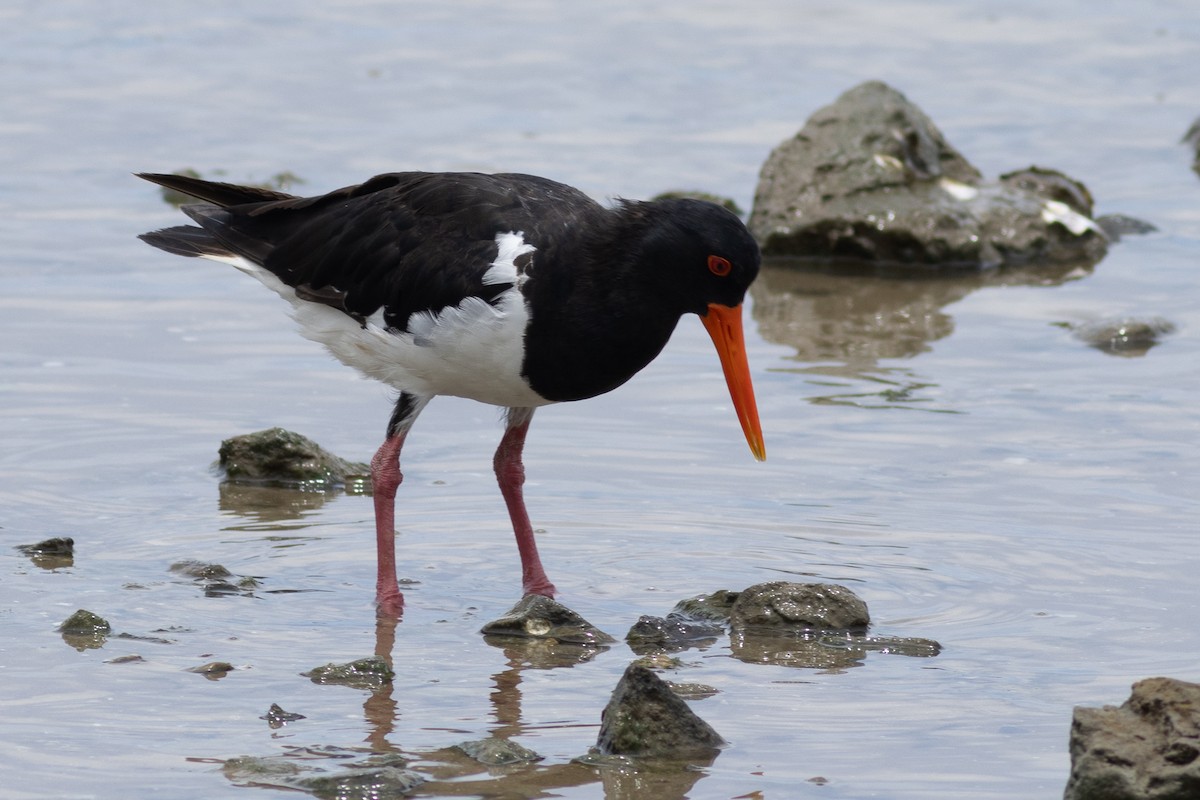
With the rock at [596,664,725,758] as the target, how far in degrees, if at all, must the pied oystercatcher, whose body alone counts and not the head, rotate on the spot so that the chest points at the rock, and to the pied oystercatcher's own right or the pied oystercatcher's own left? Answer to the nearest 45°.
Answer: approximately 90° to the pied oystercatcher's own right

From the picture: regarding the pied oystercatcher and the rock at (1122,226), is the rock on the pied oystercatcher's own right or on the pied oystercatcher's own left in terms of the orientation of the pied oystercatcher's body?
on the pied oystercatcher's own left

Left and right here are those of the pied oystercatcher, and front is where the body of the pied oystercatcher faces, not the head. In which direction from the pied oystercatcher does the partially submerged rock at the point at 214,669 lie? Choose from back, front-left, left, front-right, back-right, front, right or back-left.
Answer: back-right

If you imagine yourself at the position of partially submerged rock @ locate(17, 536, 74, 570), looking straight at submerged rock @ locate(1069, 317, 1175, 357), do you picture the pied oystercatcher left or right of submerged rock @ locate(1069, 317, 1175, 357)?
right

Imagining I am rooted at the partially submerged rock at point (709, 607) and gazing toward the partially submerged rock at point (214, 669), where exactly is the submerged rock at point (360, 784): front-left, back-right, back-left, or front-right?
front-left

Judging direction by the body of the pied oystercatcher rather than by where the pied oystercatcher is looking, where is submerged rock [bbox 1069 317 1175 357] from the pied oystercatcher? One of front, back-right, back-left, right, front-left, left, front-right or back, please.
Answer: front-left

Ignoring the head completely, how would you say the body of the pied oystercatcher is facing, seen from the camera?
to the viewer's right

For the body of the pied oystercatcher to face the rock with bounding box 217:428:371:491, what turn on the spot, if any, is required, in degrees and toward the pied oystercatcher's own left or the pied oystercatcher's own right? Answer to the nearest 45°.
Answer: approximately 135° to the pied oystercatcher's own left

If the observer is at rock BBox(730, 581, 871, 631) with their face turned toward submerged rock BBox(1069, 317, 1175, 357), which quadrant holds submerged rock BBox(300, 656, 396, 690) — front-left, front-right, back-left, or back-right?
back-left

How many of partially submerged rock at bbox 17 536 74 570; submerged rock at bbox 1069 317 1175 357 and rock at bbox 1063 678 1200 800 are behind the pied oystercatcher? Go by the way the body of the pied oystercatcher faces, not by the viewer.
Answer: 1

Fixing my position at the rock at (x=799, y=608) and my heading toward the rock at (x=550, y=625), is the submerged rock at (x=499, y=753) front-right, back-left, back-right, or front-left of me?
front-left

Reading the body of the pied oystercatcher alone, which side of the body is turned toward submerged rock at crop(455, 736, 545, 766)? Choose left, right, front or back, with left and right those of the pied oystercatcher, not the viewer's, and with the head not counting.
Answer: right
